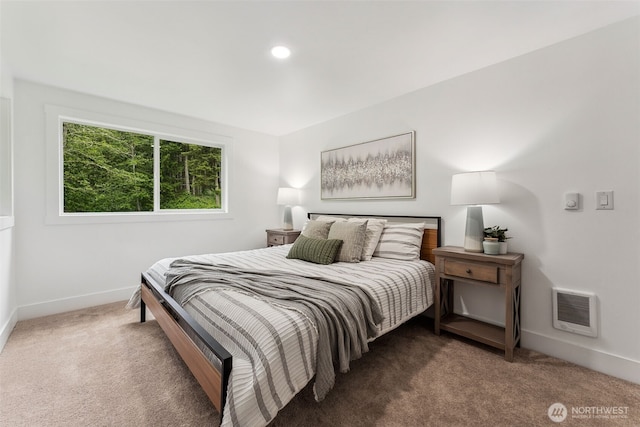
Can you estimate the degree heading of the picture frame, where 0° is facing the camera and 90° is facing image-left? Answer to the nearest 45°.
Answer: approximately 45°

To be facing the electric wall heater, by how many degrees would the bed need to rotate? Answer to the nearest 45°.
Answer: approximately 135° to its left

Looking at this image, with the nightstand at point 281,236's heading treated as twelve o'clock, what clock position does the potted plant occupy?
The potted plant is roughly at 9 o'clock from the nightstand.

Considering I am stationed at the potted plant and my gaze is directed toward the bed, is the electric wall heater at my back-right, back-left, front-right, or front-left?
back-left

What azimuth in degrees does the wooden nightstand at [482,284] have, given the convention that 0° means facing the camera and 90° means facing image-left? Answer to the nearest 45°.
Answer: approximately 45°

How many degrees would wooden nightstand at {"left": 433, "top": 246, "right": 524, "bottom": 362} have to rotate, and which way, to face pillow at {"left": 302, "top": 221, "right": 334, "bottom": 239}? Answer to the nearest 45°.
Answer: approximately 45° to its right

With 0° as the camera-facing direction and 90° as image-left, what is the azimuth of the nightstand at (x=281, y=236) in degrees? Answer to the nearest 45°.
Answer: approximately 45°

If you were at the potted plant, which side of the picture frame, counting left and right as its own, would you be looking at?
left
